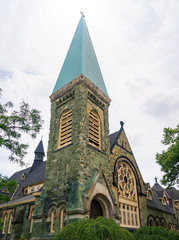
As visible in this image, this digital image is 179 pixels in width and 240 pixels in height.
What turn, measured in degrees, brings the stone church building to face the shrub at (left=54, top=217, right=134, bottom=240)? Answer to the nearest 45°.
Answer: approximately 45° to its right

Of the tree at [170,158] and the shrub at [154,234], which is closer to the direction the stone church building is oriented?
the shrub

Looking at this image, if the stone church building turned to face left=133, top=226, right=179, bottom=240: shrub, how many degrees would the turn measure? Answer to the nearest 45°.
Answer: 0° — it already faces it

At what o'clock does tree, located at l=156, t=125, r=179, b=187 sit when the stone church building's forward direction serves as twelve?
The tree is roughly at 10 o'clock from the stone church building.

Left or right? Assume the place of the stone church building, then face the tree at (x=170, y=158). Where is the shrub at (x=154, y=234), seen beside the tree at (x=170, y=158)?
right

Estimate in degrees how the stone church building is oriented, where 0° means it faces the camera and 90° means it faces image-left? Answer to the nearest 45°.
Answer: approximately 315°
